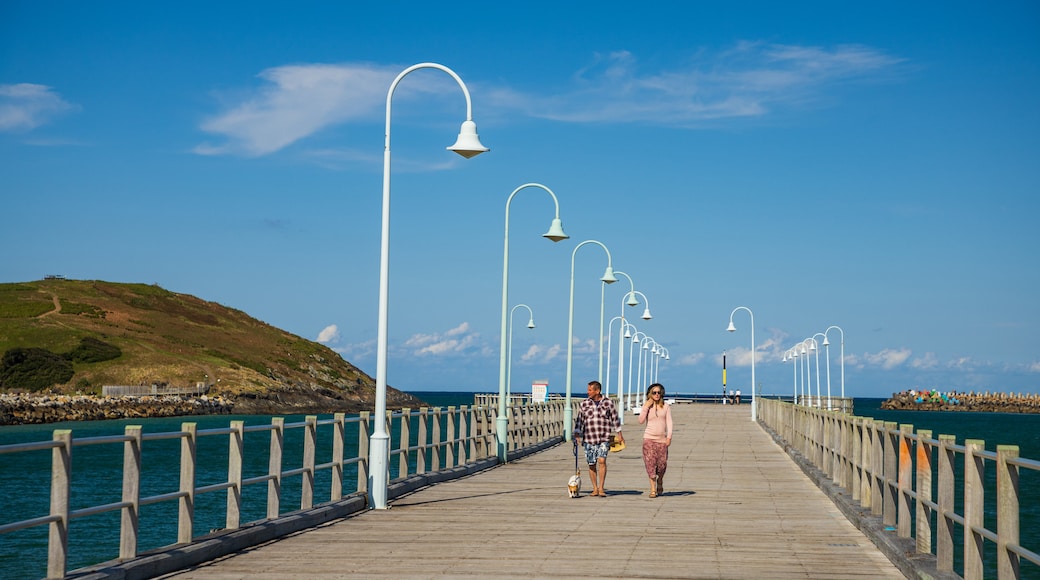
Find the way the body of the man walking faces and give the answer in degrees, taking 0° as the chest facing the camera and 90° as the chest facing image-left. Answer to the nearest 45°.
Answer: approximately 0°

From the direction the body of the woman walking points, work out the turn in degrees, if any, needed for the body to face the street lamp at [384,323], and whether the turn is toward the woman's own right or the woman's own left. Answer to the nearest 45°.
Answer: approximately 45° to the woman's own right

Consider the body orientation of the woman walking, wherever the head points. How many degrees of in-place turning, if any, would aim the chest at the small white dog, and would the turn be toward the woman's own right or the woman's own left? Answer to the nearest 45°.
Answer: approximately 90° to the woman's own right

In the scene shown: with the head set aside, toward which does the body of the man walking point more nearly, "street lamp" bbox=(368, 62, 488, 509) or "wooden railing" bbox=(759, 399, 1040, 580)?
the wooden railing

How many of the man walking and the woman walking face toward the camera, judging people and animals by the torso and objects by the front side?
2

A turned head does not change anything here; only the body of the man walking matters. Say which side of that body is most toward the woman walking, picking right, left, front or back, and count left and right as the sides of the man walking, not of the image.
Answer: left
